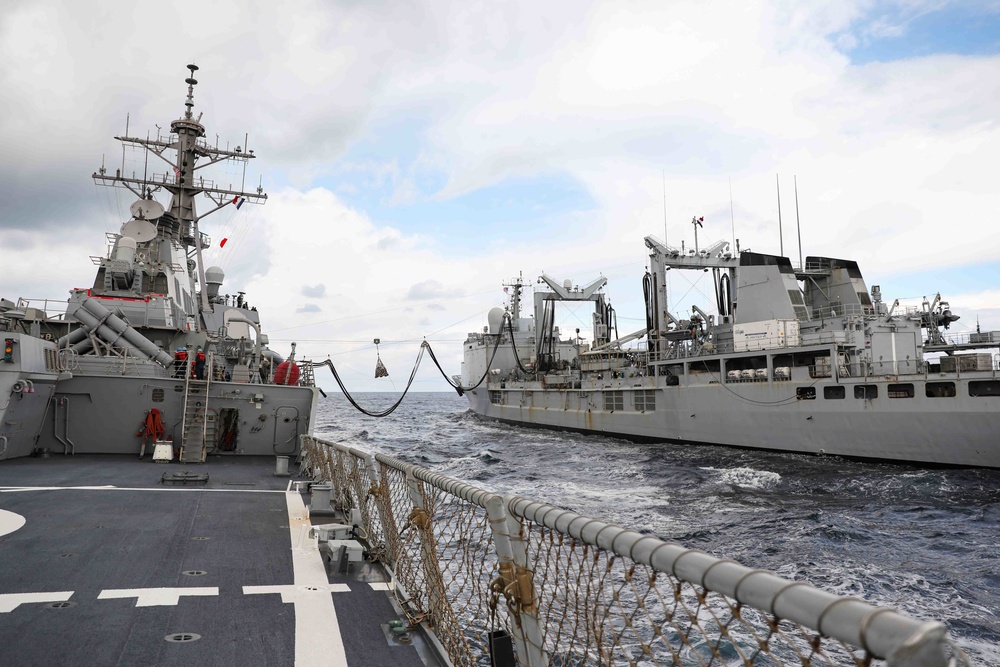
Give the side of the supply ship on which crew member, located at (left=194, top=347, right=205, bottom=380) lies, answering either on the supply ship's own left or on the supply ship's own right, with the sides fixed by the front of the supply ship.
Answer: on the supply ship's own left

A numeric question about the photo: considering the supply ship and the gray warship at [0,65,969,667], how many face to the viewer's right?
0

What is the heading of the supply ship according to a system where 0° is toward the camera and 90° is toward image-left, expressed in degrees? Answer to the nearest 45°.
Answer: approximately 135°

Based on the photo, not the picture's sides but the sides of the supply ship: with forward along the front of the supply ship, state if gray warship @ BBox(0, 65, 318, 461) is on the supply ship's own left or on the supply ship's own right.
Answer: on the supply ship's own left

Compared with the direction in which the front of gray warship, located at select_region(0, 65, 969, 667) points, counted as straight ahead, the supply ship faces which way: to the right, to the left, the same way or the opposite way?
the same way

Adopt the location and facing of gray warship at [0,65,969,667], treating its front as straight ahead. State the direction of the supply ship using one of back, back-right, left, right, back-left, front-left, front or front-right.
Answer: front-right

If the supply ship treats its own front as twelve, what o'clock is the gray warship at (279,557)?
The gray warship is roughly at 8 o'clock from the supply ship.

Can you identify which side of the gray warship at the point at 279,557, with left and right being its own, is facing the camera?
back
